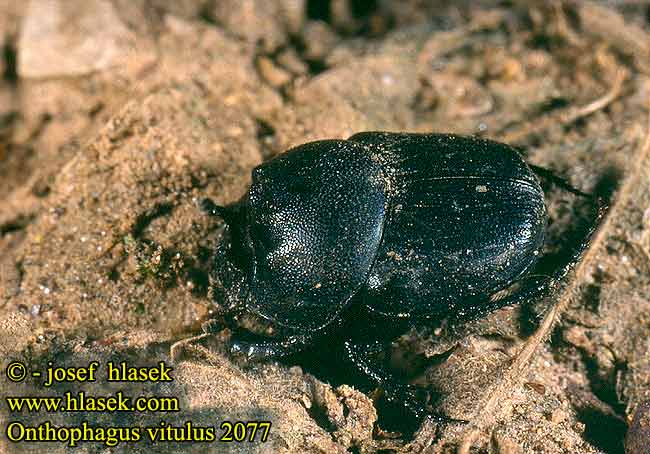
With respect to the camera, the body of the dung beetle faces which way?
to the viewer's left
